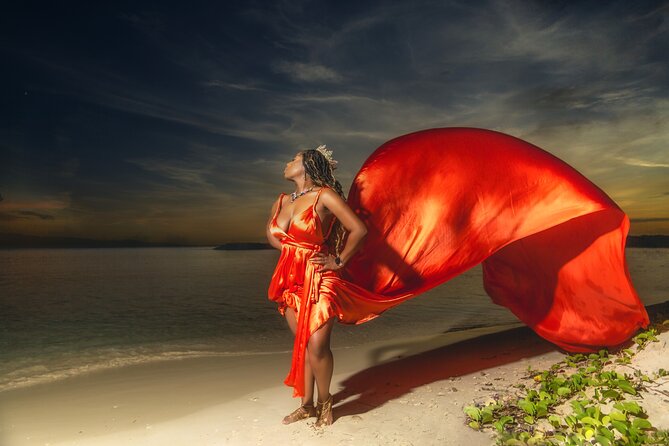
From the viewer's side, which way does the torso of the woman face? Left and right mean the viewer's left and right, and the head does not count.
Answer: facing the viewer and to the left of the viewer

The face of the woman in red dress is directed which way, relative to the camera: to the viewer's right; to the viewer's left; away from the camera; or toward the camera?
to the viewer's left

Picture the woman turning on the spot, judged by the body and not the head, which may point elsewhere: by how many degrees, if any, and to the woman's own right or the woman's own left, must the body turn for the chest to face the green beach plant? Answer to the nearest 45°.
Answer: approximately 135° to the woman's own left

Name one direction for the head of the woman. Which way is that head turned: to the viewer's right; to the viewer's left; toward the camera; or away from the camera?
to the viewer's left
